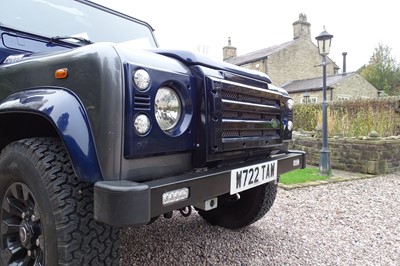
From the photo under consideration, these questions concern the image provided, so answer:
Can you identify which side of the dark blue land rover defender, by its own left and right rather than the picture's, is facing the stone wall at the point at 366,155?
left

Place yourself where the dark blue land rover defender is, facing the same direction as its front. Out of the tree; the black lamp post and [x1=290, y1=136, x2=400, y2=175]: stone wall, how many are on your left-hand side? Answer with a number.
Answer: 3

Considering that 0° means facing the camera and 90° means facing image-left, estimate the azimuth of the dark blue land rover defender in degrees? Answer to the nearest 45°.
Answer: approximately 315°

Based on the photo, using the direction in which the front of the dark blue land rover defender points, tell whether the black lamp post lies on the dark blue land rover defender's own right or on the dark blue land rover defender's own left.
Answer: on the dark blue land rover defender's own left

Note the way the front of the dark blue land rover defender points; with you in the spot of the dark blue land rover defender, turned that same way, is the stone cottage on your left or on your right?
on your left

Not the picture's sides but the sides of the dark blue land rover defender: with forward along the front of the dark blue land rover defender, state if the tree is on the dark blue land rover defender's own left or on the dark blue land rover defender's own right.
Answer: on the dark blue land rover defender's own left

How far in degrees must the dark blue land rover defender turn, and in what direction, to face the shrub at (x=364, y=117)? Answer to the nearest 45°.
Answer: approximately 90° to its left
